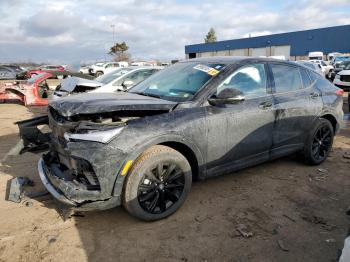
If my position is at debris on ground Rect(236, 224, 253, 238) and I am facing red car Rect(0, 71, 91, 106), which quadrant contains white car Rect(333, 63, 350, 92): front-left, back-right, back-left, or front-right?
front-right

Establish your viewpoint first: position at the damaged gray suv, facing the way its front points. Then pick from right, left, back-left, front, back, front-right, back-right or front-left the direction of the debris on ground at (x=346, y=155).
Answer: back

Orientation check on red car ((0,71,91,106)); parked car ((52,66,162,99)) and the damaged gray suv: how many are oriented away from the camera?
0

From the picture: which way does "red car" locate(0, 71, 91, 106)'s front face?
to the viewer's left

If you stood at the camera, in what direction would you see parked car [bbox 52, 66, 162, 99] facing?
facing the viewer and to the left of the viewer

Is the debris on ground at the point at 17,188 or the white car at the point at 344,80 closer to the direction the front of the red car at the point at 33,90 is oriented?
the debris on ground

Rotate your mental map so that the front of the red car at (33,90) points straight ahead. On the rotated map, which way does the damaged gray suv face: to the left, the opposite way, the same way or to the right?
the same way

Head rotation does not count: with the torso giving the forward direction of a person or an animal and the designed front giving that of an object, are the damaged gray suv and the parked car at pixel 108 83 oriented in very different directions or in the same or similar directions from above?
same or similar directions

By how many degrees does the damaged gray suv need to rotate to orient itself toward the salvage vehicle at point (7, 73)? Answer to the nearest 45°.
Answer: approximately 90° to its right

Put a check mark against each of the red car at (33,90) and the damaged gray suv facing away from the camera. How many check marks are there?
0

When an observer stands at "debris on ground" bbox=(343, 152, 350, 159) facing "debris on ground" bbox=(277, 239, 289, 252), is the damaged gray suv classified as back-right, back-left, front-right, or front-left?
front-right

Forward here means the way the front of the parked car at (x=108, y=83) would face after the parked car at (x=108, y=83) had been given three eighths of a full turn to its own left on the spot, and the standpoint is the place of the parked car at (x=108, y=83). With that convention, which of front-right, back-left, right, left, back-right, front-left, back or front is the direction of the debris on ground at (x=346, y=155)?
front-right
